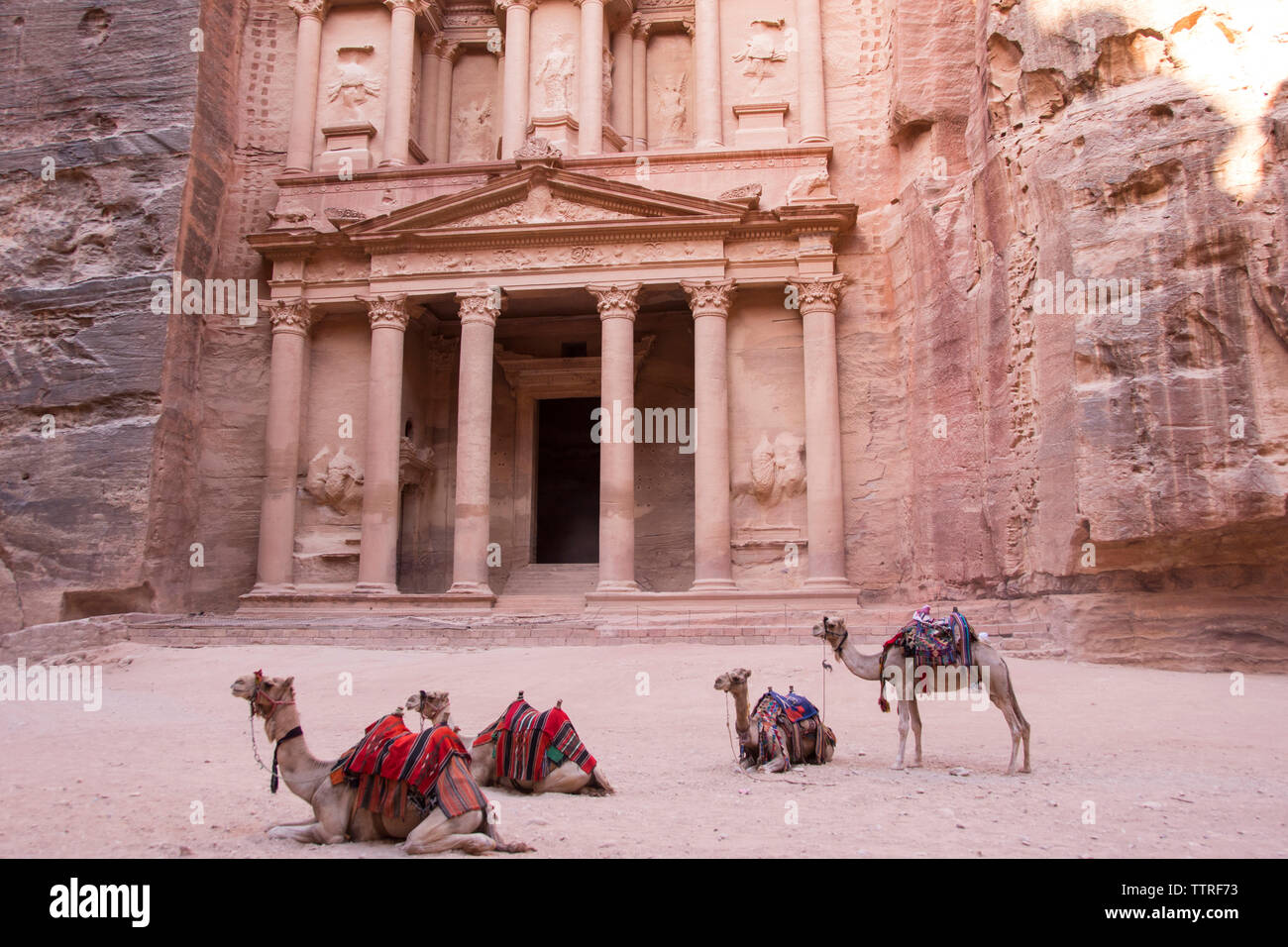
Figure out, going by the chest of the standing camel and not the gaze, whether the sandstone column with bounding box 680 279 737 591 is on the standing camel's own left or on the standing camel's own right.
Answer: on the standing camel's own right

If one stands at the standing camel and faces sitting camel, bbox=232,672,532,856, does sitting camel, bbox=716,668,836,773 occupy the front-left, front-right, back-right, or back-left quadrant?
front-right

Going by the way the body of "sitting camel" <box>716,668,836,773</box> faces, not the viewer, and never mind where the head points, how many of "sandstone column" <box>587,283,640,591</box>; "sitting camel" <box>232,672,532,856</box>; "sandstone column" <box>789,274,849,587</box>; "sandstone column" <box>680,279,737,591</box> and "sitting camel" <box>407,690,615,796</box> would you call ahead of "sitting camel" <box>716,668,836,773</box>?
2

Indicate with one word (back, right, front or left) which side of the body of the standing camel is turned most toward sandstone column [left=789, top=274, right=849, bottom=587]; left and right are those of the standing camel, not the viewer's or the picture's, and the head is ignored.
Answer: right

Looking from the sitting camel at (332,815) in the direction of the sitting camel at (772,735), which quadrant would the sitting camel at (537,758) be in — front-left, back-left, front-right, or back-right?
front-left

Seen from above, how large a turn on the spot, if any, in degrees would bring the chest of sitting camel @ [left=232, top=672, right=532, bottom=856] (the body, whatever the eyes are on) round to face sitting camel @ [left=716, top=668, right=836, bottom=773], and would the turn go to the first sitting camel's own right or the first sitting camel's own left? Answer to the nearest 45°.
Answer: approximately 135° to the first sitting camel's own right

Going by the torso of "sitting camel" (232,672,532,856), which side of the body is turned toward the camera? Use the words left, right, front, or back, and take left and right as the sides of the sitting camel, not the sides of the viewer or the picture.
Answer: left

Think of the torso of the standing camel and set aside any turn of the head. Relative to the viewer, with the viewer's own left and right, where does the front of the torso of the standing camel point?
facing to the left of the viewer

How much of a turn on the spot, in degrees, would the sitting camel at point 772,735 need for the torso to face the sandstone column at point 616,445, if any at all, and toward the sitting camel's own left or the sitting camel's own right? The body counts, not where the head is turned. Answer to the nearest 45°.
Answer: approximately 135° to the sitting camel's own right

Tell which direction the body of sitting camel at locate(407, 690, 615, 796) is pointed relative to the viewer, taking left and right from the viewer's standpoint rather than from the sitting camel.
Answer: facing to the left of the viewer

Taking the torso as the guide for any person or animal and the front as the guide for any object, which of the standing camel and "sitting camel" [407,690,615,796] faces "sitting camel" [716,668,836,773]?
the standing camel

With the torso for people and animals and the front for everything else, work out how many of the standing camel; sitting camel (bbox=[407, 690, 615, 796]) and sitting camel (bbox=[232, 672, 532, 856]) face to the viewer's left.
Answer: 3

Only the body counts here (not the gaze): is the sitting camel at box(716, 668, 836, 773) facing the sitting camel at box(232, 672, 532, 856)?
yes

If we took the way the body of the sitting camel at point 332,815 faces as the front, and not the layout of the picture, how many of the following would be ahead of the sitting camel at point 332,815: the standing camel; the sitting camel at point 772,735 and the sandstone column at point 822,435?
0

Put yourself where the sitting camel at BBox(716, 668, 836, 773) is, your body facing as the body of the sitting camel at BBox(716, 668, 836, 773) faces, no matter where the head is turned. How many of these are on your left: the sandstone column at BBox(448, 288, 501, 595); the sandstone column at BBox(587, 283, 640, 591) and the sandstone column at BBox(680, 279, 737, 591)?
0

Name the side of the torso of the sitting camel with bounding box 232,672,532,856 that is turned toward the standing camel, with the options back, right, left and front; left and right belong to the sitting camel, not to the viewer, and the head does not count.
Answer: back
